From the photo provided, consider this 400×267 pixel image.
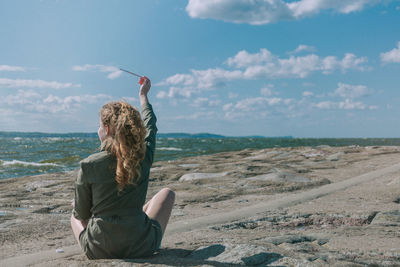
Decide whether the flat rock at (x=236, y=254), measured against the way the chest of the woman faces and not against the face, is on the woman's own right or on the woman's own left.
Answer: on the woman's own right

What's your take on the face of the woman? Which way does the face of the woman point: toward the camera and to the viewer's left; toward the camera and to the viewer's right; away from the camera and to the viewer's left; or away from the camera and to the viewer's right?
away from the camera and to the viewer's left

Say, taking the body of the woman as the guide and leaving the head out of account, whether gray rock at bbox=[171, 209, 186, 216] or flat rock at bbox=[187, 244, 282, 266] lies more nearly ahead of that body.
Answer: the gray rock

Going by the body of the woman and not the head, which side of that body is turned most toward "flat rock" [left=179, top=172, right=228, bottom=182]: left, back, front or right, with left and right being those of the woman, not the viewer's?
front

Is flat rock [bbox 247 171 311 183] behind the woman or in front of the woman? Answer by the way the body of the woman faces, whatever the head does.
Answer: in front

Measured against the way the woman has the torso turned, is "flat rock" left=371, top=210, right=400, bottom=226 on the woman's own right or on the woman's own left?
on the woman's own right

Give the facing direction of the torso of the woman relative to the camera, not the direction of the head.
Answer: away from the camera

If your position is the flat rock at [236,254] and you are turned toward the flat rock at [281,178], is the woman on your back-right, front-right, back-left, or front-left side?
back-left

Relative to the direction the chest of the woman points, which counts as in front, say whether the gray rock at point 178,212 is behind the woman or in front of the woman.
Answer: in front
